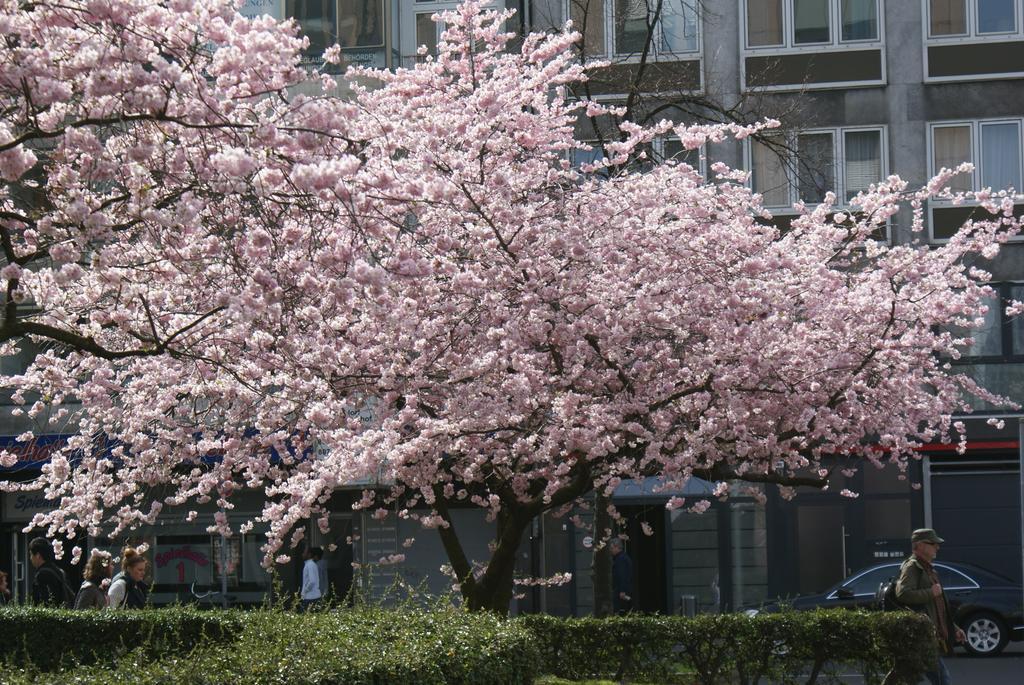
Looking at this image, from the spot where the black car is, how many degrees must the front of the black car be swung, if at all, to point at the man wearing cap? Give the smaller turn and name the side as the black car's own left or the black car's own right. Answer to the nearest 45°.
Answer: approximately 90° to the black car's own left

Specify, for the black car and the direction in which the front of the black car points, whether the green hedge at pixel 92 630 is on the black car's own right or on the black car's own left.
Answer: on the black car's own left

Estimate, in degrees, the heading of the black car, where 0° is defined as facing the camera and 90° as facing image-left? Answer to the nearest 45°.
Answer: approximately 90°
